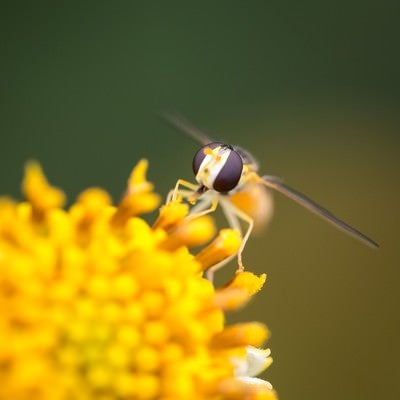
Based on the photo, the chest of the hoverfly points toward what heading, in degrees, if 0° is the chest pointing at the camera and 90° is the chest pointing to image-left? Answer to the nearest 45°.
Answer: approximately 45°
